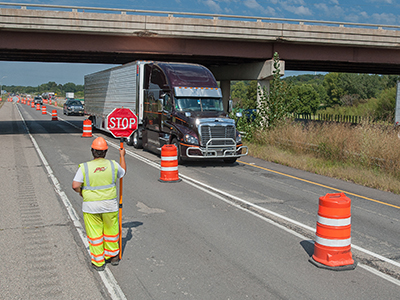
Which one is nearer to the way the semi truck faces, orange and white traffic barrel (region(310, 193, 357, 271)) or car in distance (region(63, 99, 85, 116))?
the orange and white traffic barrel

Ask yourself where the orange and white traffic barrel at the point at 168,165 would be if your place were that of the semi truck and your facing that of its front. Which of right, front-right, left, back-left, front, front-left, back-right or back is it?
front-right

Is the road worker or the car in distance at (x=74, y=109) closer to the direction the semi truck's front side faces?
the road worker

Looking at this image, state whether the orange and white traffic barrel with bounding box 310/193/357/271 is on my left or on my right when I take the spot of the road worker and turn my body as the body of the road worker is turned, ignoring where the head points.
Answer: on my right

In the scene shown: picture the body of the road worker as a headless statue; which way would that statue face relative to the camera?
away from the camera

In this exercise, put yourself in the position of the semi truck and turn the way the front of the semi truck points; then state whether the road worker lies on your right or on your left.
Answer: on your right

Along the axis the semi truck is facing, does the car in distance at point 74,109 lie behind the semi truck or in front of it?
behind

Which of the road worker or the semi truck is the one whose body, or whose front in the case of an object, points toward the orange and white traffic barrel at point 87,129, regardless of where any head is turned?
the road worker

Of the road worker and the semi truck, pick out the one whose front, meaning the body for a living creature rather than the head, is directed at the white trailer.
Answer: the road worker

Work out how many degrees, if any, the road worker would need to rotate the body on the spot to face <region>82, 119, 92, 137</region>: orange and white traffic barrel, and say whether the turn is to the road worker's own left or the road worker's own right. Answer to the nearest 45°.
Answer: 0° — they already face it

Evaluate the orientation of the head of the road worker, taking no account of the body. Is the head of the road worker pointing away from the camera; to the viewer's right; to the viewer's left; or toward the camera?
away from the camera
